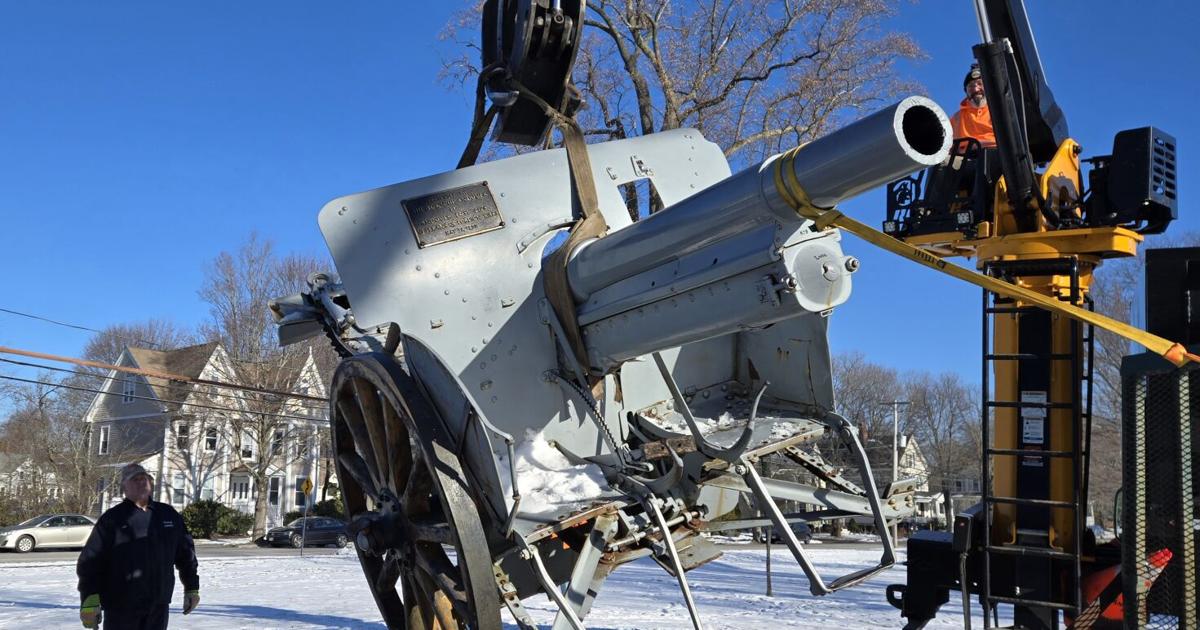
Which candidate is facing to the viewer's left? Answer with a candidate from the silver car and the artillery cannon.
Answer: the silver car

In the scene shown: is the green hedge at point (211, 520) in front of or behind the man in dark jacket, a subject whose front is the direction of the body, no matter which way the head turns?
behind

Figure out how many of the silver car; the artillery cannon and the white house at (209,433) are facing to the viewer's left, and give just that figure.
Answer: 1

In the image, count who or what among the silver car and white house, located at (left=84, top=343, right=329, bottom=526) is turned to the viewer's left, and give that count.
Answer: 1

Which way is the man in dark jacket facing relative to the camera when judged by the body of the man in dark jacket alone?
toward the camera

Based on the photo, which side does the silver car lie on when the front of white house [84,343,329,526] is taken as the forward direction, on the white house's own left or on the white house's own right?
on the white house's own right

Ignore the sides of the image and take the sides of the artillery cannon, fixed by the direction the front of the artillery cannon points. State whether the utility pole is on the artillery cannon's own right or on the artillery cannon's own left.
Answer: on the artillery cannon's own left

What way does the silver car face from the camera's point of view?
to the viewer's left

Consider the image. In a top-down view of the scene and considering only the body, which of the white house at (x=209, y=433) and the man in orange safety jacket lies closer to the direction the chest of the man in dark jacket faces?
the man in orange safety jacket

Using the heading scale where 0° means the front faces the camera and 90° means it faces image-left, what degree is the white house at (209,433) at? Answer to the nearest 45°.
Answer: approximately 315°
